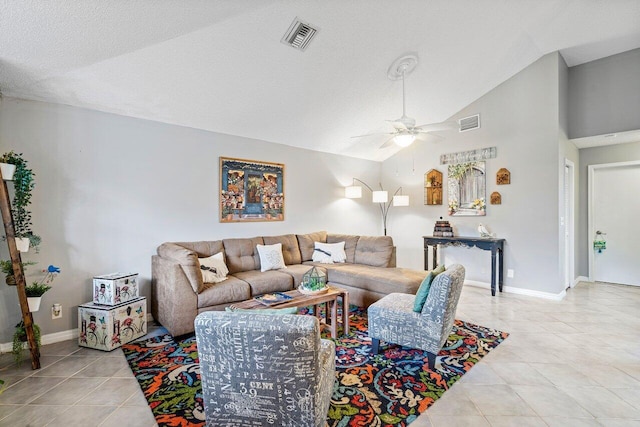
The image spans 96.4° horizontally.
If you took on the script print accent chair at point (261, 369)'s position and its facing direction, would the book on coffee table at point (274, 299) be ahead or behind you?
ahead

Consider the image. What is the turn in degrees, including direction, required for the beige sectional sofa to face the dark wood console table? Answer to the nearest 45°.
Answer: approximately 45° to its left

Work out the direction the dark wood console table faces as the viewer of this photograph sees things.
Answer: facing the viewer and to the left of the viewer

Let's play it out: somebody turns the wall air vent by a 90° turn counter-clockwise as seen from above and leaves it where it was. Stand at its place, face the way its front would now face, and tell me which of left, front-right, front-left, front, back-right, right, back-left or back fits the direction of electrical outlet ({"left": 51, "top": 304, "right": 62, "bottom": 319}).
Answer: right

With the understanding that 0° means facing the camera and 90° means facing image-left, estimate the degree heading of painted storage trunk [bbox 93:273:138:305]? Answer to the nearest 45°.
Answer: approximately 315°

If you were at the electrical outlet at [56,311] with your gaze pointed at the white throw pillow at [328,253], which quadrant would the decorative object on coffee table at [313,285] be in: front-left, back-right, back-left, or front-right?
front-right

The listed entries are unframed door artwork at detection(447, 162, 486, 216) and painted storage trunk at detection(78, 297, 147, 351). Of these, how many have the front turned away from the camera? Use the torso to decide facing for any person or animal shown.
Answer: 0

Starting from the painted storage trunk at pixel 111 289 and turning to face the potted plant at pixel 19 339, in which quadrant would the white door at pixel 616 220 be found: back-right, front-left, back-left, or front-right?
back-left

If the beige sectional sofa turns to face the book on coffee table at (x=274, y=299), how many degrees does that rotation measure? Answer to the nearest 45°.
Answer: approximately 45° to its right

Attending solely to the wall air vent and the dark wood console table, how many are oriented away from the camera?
0

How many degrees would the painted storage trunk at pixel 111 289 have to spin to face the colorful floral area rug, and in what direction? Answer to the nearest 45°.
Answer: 0° — it already faces it

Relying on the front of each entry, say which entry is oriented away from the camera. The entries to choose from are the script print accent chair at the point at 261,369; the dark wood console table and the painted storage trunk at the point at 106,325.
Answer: the script print accent chair

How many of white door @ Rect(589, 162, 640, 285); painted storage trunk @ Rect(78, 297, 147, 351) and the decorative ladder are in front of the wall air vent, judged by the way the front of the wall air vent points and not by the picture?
2

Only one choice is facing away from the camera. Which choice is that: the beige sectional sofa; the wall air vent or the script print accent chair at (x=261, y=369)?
the script print accent chair

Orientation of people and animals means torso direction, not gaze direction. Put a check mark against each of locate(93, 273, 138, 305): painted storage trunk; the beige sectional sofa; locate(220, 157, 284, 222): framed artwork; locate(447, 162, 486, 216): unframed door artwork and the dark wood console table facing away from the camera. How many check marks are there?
0

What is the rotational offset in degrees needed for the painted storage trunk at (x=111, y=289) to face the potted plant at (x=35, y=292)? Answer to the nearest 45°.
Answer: approximately 135° to its right
